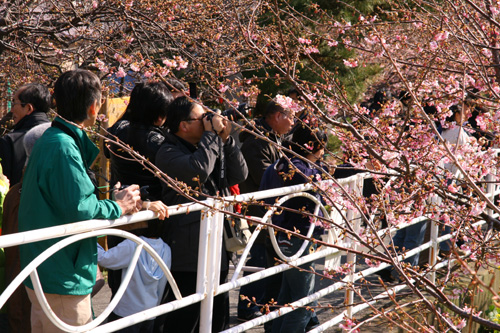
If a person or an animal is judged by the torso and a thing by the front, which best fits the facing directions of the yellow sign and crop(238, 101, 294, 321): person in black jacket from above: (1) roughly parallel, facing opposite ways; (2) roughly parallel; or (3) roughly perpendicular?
roughly perpendicular

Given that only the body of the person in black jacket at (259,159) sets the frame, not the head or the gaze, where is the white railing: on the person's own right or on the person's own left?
on the person's own right

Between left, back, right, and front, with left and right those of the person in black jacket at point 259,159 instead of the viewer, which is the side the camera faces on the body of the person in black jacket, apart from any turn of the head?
right

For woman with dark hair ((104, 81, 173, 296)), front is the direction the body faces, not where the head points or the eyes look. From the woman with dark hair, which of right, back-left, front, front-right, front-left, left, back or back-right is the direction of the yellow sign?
front-left

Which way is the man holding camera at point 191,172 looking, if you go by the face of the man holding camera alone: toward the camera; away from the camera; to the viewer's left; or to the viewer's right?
to the viewer's right

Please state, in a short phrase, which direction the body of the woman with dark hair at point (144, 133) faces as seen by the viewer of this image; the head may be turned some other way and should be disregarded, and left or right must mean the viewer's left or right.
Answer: facing away from the viewer and to the right of the viewer
